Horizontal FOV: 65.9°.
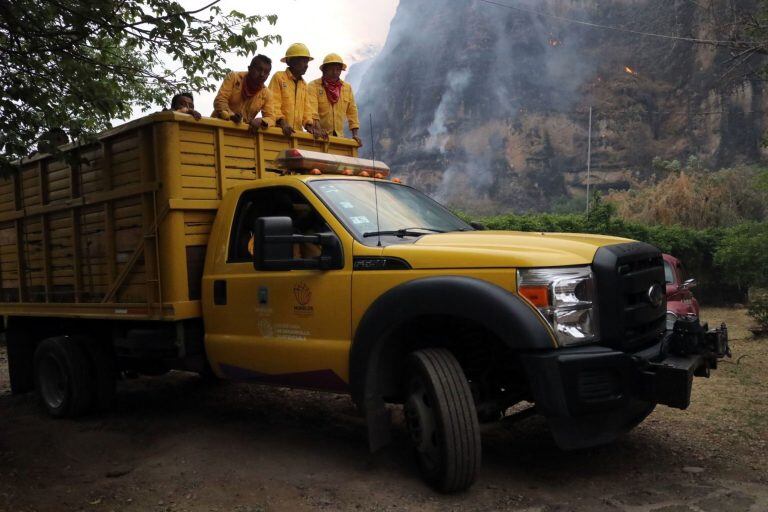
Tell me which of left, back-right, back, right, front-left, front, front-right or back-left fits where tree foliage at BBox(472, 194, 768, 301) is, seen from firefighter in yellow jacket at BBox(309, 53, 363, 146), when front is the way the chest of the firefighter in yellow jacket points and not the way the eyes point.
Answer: back-left

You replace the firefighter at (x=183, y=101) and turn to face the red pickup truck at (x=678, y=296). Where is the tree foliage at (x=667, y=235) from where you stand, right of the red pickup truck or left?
left

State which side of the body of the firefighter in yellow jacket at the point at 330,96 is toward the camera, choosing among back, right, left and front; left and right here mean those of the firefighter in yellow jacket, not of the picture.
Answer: front

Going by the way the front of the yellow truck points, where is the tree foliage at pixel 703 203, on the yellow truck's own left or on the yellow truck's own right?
on the yellow truck's own left

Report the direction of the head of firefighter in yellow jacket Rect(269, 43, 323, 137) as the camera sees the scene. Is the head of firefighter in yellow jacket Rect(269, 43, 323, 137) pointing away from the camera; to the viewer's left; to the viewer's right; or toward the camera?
toward the camera

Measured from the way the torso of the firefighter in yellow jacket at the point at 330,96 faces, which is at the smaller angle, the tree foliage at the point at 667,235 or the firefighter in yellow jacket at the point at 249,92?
the firefighter in yellow jacket

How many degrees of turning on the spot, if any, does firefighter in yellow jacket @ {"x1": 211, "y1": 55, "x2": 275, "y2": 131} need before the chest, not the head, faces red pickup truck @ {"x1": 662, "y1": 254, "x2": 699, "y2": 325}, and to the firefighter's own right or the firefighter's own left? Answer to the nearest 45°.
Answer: approximately 45° to the firefighter's own left

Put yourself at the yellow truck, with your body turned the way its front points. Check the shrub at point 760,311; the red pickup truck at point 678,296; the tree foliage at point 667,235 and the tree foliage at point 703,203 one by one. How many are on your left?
4

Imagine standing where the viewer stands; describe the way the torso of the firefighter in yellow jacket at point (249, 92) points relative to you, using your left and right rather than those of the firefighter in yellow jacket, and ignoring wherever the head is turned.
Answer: facing the viewer and to the right of the viewer

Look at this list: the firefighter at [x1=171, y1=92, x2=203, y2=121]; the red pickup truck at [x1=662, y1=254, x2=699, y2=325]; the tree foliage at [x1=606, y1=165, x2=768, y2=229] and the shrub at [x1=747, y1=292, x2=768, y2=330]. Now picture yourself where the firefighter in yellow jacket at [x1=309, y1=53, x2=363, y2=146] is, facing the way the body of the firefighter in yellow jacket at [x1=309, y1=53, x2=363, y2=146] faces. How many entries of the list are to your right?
1

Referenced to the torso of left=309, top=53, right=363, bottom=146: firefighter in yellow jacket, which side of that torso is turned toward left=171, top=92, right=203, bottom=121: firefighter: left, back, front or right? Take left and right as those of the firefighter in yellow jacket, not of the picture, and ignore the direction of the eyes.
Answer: right

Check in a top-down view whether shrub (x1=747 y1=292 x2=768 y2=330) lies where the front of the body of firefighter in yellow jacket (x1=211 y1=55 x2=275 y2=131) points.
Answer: no

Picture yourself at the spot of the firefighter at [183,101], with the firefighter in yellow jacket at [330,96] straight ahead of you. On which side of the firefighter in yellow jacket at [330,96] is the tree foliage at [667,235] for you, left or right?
left

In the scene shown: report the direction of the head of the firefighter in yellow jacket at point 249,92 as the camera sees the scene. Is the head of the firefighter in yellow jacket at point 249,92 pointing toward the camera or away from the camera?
toward the camera

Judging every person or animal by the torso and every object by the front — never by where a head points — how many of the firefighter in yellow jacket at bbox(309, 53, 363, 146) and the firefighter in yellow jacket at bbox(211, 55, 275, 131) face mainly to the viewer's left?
0
